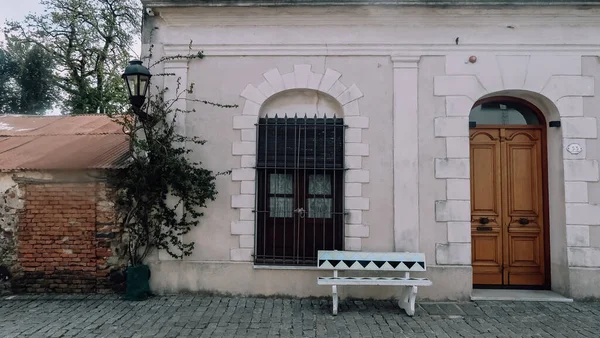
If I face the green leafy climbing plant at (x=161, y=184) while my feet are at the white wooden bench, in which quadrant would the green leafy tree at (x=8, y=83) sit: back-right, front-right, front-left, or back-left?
front-right

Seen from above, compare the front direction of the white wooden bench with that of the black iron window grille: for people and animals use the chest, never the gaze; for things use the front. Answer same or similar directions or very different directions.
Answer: same or similar directions

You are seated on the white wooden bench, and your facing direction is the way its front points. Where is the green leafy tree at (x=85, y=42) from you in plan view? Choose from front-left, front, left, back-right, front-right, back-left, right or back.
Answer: back-right

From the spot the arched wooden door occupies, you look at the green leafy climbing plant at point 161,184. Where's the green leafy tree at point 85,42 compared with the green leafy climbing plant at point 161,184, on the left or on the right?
right

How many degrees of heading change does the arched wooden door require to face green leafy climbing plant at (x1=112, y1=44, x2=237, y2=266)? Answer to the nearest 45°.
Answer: approximately 45° to its right

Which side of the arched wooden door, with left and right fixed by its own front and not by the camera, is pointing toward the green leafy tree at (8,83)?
right

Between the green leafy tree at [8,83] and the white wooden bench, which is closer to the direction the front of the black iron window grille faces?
the white wooden bench

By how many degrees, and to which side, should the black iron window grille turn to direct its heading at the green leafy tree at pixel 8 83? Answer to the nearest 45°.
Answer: approximately 135° to its right

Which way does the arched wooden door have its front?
toward the camera

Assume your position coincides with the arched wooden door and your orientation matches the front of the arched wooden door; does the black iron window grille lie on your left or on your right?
on your right

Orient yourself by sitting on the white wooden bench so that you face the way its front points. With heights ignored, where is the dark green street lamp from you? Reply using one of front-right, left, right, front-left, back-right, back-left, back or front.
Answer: right

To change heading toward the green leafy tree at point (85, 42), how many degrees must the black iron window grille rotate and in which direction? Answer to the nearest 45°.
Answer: approximately 135° to its right

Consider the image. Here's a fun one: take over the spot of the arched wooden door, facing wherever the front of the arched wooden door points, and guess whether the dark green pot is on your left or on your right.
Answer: on your right

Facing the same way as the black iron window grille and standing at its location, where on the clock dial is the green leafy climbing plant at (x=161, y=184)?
The green leafy climbing plant is roughly at 3 o'clock from the black iron window grille.

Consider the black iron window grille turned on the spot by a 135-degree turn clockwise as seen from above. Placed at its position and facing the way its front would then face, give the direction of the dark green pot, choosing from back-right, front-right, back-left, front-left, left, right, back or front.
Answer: front-left

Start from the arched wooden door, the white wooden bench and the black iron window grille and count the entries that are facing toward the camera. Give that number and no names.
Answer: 3

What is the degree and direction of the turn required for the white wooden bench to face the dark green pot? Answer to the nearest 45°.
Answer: approximately 90° to its right

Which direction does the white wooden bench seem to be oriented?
toward the camera

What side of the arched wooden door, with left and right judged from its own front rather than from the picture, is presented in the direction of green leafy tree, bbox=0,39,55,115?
right

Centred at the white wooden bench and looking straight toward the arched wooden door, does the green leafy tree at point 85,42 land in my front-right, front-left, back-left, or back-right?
back-left
